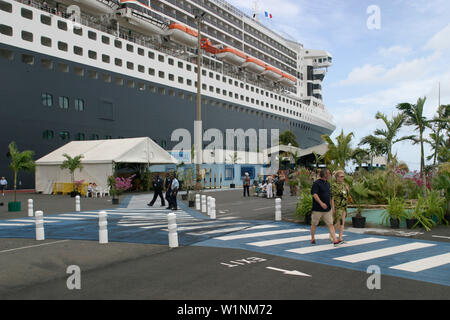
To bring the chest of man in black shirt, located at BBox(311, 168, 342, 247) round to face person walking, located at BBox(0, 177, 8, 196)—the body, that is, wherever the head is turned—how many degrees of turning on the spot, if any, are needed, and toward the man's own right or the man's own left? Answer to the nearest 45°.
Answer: approximately 180°

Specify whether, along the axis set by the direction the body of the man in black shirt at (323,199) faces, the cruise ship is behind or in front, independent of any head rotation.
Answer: behind

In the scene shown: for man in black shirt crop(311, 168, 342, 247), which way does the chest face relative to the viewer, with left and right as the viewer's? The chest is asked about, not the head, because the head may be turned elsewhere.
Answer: facing the viewer and to the right of the viewer

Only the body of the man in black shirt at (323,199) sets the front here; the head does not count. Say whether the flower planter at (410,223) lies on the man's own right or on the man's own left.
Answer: on the man's own left

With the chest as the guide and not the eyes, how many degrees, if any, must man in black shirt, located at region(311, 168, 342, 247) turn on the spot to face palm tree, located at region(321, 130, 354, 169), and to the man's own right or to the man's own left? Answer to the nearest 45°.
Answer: approximately 135° to the man's own left

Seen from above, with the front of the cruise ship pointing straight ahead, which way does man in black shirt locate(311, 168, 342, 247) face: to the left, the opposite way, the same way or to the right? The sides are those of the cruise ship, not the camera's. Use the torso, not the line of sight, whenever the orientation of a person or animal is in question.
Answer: to the right

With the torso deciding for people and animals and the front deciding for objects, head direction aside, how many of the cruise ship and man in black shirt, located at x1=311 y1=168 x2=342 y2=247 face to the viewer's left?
0

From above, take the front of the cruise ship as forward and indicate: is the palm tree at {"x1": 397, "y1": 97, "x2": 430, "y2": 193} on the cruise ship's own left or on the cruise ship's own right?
on the cruise ship's own right

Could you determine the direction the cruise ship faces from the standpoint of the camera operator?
facing away from the viewer and to the right of the viewer

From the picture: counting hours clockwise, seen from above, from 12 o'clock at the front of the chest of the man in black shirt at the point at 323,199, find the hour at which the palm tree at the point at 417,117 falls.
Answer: The palm tree is roughly at 8 o'clock from the man in black shirt.

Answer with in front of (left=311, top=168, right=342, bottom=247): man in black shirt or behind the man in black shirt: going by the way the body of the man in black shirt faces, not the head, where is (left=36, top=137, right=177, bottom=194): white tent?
behind
